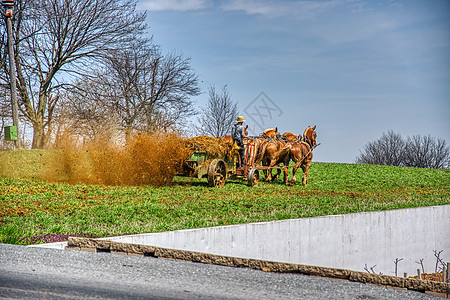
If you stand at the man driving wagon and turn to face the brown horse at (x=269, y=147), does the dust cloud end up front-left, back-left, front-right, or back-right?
back-left

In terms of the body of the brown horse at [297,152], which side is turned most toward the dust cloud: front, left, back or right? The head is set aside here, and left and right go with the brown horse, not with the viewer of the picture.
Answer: back

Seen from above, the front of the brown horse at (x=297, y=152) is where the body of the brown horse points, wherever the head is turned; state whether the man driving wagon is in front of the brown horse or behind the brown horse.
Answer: behind

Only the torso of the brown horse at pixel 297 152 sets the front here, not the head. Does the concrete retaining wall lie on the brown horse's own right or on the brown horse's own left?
on the brown horse's own right

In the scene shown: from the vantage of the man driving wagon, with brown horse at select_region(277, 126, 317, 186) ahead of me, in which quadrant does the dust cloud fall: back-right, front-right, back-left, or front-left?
back-left

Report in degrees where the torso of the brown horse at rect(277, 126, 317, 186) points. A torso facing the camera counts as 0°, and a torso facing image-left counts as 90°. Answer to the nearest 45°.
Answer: approximately 225°
